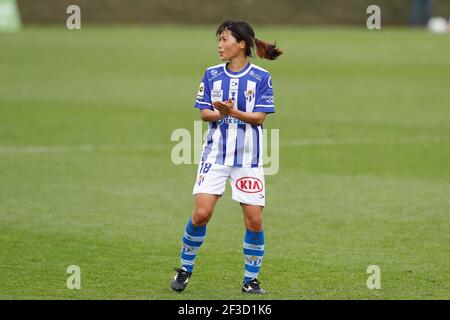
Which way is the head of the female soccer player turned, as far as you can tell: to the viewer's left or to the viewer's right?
to the viewer's left

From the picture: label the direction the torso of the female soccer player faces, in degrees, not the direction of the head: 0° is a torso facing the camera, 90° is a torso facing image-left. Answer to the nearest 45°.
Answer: approximately 0°
